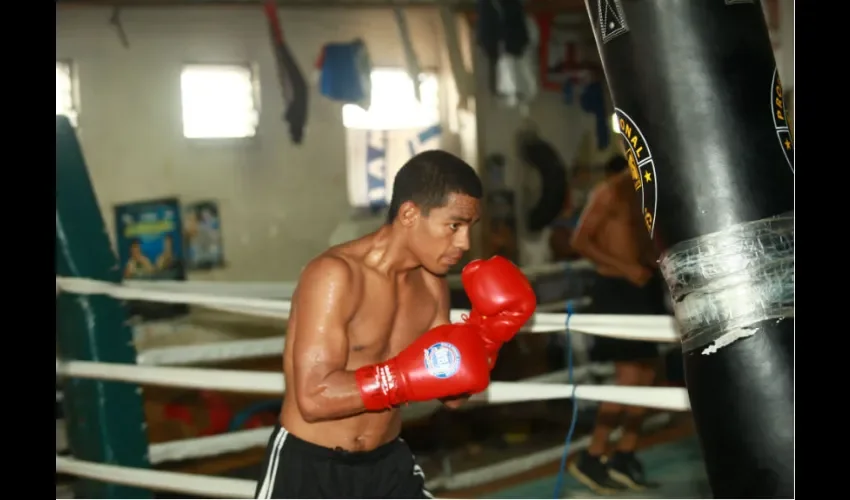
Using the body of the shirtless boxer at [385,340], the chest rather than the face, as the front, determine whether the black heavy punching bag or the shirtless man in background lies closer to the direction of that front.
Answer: the black heavy punching bag

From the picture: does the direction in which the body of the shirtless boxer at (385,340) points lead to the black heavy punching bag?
yes

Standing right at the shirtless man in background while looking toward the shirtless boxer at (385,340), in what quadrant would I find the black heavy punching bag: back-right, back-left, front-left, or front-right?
front-left

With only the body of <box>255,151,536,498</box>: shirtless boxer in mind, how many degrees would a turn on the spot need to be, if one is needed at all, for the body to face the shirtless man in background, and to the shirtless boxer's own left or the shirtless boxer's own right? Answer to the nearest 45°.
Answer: approximately 90° to the shirtless boxer's own left

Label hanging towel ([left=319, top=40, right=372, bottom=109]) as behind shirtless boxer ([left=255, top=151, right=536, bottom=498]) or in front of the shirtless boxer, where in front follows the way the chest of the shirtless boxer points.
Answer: behind

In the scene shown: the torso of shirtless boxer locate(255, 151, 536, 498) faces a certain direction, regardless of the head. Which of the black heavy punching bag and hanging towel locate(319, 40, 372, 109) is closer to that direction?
the black heavy punching bag

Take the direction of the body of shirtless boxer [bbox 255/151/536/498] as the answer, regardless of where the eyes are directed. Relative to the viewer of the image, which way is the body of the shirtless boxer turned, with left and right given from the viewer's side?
facing the viewer and to the right of the viewer
